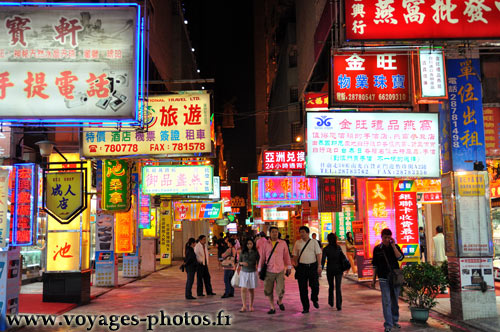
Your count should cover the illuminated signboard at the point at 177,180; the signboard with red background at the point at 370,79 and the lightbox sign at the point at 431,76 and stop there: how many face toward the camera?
3

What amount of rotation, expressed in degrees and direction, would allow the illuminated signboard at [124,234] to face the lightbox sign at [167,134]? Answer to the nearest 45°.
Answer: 0° — it already faces it

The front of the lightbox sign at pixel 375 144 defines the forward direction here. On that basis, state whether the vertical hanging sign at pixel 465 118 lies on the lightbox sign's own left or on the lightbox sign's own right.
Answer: on the lightbox sign's own left

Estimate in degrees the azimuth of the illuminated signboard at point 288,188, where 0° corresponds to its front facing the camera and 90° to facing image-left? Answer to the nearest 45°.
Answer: approximately 0°

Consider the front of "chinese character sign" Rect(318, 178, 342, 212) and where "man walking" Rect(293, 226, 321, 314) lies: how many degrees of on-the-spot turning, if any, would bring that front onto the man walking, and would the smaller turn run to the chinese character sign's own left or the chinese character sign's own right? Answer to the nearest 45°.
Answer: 0° — it already faces them

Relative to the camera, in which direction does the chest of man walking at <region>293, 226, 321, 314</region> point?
toward the camera

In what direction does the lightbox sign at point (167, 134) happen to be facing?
toward the camera

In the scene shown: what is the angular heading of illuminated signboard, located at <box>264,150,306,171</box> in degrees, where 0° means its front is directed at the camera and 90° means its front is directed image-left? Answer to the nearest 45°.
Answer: approximately 0°

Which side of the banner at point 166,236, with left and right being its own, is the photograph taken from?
front
